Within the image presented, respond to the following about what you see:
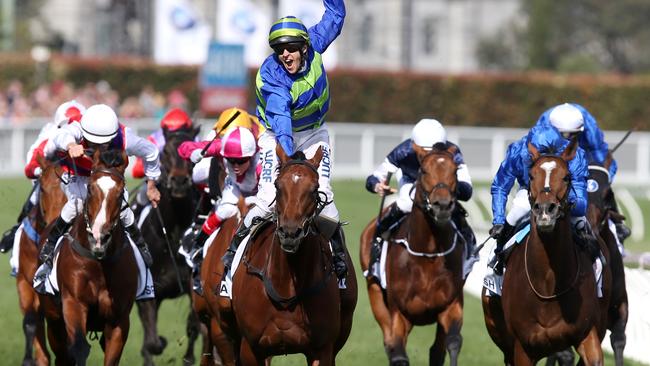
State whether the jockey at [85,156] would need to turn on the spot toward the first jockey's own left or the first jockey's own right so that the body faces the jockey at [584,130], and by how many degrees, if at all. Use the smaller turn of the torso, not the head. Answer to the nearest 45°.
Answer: approximately 90° to the first jockey's own left

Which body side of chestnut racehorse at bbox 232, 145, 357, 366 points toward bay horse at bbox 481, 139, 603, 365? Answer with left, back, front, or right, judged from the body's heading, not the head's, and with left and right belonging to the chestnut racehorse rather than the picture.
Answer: left

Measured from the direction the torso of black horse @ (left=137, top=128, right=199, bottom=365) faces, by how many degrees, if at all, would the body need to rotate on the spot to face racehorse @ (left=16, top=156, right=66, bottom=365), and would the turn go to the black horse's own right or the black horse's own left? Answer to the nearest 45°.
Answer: approximately 45° to the black horse's own right

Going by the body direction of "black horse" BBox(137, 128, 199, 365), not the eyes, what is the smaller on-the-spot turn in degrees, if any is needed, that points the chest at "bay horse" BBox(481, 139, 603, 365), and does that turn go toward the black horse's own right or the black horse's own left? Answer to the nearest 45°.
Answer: approximately 45° to the black horse's own left

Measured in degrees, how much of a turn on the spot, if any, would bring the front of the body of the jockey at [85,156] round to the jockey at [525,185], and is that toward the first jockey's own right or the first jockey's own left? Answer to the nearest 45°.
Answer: approximately 90° to the first jockey's own left

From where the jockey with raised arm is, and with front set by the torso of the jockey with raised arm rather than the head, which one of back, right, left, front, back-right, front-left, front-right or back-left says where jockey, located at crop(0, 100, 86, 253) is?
back-right

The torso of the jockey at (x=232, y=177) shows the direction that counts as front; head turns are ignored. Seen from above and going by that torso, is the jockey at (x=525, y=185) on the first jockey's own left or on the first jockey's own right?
on the first jockey's own left
